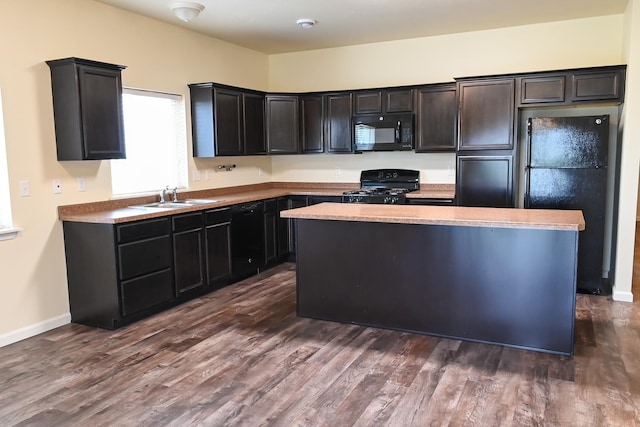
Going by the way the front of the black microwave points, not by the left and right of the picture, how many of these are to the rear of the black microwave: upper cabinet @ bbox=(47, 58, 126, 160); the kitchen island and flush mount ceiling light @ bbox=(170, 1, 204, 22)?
0

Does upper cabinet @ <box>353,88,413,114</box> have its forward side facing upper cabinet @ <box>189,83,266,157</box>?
no

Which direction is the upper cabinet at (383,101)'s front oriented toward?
toward the camera

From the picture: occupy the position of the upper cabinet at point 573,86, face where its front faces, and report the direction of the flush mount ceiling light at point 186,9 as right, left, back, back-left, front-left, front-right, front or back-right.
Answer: front-right

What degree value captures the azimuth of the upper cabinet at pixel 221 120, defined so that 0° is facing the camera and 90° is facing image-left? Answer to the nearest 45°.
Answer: approximately 315°

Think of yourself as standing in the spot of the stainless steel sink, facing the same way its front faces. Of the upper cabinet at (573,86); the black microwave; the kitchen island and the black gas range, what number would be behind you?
0

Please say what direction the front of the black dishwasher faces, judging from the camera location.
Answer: facing the viewer and to the right of the viewer

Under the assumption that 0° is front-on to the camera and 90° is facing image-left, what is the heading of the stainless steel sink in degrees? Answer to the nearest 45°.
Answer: approximately 315°

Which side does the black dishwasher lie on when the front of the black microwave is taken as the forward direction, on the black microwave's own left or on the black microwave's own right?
on the black microwave's own right

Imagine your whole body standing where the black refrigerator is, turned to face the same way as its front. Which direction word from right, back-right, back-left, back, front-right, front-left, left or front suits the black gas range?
right

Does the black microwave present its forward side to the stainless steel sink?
no

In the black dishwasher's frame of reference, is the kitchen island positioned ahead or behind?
ahead

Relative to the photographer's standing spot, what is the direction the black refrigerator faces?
facing the viewer

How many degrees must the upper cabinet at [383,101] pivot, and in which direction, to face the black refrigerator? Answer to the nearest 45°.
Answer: approximately 45° to its left

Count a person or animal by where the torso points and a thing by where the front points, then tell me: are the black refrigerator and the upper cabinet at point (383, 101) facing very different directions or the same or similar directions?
same or similar directions

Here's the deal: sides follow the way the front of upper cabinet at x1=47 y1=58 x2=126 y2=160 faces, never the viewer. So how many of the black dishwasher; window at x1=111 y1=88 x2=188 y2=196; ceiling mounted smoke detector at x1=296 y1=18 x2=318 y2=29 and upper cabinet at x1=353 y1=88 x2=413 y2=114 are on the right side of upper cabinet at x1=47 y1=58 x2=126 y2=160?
0

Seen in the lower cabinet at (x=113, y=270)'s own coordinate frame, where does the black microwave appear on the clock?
The black microwave is roughly at 10 o'clock from the lower cabinet.

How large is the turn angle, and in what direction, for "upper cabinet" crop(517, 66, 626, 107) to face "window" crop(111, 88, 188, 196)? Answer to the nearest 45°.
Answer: approximately 45° to its right

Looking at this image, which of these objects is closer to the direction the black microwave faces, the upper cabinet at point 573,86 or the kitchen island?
the kitchen island

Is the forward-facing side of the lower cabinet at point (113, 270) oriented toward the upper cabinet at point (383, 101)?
no
